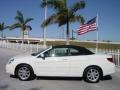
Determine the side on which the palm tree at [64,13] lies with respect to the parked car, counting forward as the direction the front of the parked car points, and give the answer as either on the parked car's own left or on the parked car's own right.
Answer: on the parked car's own right

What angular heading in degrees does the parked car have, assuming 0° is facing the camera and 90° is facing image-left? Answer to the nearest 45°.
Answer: approximately 90°

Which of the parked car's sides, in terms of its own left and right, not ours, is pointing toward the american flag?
right
